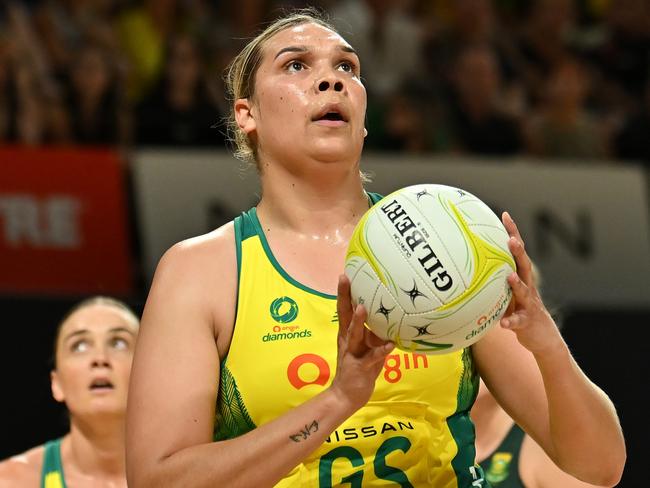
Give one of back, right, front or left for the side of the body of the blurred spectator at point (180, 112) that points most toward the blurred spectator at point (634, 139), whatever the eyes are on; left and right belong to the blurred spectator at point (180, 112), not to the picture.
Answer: left

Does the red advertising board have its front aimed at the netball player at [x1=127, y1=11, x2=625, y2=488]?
yes

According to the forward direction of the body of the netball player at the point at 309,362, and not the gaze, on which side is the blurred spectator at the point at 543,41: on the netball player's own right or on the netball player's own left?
on the netball player's own left

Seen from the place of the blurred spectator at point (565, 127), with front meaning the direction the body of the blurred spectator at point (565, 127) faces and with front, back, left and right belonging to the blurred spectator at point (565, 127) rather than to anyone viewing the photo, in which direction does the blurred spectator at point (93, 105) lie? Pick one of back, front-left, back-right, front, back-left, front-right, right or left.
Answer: front-right

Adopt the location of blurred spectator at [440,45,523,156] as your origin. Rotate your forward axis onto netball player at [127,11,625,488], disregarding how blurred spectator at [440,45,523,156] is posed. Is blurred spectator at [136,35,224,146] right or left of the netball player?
right

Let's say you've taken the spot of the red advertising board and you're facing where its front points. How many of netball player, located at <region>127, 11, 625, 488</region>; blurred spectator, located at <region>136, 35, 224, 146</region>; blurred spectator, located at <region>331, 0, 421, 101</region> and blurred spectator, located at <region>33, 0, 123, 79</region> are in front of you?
1

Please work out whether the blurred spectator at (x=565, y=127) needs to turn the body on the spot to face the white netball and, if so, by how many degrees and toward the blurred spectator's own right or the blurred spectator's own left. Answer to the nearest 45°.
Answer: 0° — they already face it

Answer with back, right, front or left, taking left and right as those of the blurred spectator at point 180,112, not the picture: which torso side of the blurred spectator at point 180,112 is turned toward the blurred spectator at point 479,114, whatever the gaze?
left

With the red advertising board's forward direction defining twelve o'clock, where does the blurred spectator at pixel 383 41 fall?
The blurred spectator is roughly at 8 o'clock from the red advertising board.
